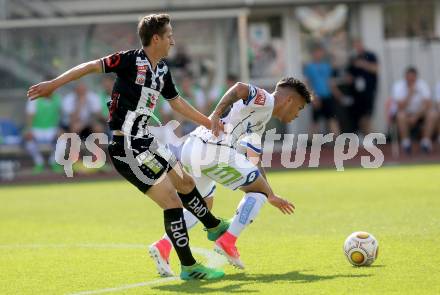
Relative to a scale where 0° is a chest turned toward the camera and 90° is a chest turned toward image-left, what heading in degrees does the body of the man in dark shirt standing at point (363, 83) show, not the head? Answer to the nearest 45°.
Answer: approximately 45°

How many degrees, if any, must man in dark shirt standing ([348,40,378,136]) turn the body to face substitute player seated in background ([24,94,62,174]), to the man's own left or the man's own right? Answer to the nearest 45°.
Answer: approximately 45° to the man's own right

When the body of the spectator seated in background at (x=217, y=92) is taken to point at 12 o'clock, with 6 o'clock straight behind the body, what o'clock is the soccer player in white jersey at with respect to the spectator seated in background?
The soccer player in white jersey is roughly at 12 o'clock from the spectator seated in background.

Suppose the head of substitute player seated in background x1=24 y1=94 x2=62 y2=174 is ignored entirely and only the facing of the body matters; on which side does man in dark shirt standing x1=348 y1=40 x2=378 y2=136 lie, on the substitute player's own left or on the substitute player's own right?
on the substitute player's own left

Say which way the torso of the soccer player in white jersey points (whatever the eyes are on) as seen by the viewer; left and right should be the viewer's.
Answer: facing to the right of the viewer

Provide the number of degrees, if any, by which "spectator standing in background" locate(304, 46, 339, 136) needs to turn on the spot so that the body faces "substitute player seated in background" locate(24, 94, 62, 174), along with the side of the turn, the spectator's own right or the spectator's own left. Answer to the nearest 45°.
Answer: approximately 90° to the spectator's own right

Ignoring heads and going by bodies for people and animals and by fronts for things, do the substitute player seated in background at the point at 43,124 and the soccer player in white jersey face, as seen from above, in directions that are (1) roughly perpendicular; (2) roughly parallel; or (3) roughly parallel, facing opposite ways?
roughly perpendicular

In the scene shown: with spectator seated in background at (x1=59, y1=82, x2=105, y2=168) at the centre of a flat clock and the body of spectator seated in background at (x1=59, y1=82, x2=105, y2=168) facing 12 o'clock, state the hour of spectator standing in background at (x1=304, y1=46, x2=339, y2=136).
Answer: spectator standing in background at (x1=304, y1=46, x2=339, y2=136) is roughly at 9 o'clock from spectator seated in background at (x1=59, y1=82, x2=105, y2=168).

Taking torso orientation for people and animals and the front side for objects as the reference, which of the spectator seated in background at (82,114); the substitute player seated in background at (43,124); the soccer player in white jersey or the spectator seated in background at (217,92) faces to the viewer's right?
the soccer player in white jersey

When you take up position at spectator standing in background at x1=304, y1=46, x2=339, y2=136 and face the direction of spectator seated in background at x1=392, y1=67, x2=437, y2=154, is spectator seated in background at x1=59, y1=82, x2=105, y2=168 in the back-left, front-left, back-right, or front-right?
back-right
